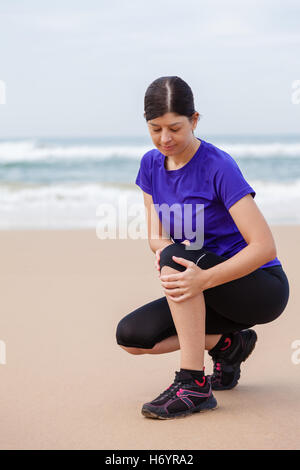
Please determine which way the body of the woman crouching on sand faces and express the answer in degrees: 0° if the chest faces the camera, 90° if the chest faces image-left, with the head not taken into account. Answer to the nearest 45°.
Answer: approximately 45°
